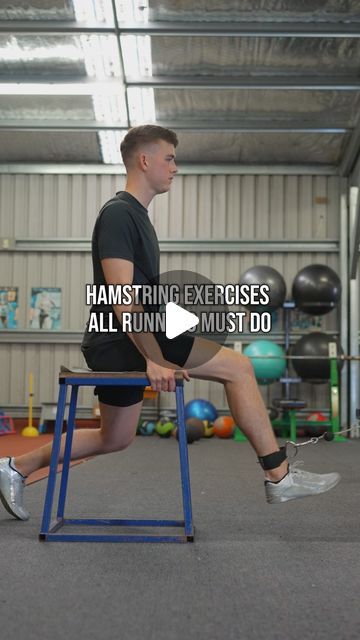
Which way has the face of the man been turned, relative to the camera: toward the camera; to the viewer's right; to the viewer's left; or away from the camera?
to the viewer's right

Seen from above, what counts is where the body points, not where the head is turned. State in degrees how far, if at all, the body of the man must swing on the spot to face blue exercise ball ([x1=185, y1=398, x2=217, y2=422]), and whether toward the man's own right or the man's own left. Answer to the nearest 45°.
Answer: approximately 90° to the man's own left

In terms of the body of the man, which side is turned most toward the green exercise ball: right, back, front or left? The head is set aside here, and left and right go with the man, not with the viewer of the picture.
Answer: left

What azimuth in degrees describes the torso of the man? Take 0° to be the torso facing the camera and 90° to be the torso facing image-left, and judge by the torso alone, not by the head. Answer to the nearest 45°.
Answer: approximately 270°

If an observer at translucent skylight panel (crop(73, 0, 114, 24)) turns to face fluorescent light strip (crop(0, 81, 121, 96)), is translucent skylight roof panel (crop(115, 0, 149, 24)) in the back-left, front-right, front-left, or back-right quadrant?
back-right

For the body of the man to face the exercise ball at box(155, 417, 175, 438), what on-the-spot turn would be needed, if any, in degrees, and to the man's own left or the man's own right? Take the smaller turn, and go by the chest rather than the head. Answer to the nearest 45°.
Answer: approximately 90° to the man's own left

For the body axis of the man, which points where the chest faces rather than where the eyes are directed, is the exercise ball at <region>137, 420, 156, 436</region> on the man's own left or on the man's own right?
on the man's own left
